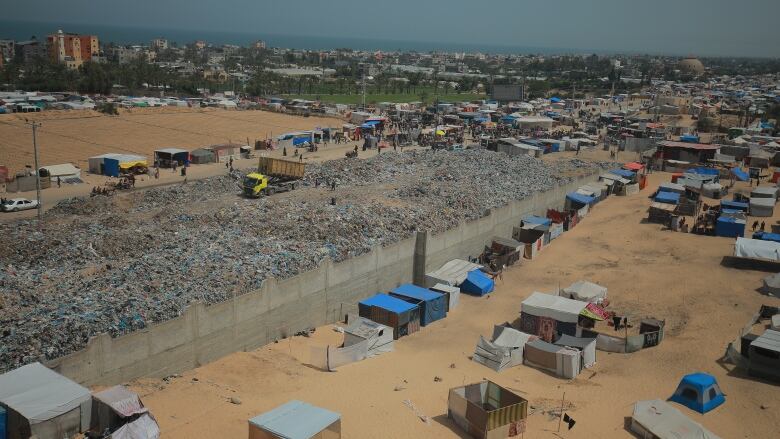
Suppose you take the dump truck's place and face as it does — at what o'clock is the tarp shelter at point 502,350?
The tarp shelter is roughly at 10 o'clock from the dump truck.

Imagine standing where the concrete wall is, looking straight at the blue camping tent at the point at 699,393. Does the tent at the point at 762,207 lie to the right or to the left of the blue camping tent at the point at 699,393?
left

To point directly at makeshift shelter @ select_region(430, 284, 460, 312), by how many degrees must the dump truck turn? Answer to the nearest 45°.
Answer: approximately 45° to its left

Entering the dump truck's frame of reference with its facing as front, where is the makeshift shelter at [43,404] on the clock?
The makeshift shelter is roughly at 11 o'clock from the dump truck.

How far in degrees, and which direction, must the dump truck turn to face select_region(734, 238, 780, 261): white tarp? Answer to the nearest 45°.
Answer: approximately 90° to its left

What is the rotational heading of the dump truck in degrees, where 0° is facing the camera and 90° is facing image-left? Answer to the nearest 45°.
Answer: approximately 45°

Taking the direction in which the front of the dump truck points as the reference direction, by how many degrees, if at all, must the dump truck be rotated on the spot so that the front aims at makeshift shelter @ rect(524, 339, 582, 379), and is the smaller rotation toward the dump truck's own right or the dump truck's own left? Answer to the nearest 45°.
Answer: approximately 45° to the dump truck's own left

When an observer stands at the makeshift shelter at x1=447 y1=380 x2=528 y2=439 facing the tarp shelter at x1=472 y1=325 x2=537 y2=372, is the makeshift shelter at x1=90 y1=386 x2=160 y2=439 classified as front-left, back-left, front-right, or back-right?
back-left

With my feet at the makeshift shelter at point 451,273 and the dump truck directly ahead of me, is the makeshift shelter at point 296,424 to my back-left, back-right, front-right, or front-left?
back-left

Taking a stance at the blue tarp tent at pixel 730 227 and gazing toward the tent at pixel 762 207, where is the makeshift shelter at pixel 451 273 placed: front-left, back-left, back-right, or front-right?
back-left

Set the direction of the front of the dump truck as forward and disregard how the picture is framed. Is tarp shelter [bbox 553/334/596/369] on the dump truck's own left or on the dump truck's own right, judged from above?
on the dump truck's own left

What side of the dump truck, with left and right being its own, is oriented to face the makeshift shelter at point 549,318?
left

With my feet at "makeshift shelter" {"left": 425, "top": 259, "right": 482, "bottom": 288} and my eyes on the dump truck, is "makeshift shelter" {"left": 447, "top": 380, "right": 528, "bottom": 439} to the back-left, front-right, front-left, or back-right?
back-left

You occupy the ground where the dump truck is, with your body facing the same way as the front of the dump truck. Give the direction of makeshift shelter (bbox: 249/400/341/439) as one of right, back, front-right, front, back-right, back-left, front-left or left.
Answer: front-left
